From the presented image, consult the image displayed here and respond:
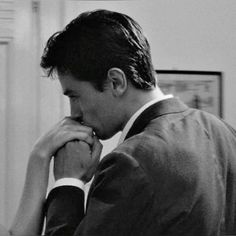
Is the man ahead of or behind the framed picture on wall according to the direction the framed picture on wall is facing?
ahead

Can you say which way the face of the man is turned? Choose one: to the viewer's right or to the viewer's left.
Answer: to the viewer's left

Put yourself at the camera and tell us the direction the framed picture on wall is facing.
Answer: facing the viewer
